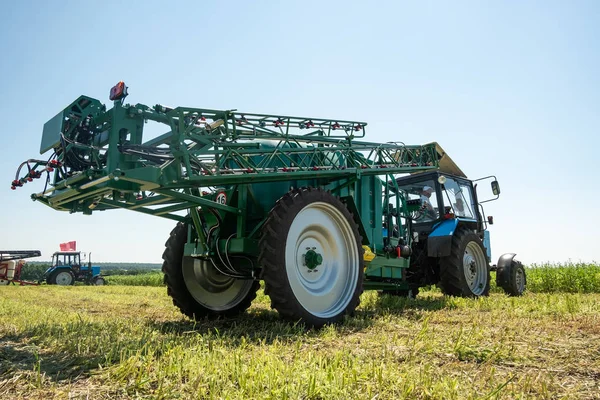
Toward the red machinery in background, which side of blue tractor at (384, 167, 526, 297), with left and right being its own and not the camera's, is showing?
left

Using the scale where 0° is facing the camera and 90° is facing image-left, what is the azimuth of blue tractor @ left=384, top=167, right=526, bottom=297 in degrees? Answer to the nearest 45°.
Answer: approximately 225°

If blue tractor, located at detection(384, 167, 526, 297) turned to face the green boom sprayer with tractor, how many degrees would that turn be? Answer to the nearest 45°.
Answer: approximately 180°
